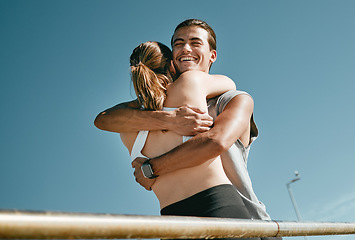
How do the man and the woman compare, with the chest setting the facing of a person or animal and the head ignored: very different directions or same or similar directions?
very different directions

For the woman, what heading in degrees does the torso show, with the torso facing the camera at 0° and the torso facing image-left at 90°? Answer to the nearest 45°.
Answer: approximately 225°

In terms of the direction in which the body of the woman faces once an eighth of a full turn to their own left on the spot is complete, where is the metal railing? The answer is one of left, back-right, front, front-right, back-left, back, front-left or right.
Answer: back
